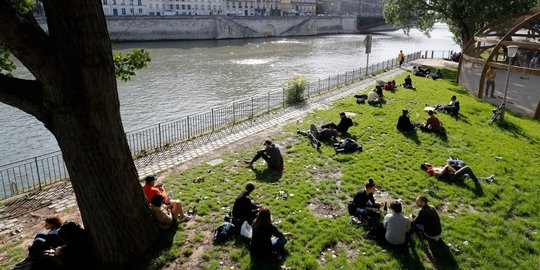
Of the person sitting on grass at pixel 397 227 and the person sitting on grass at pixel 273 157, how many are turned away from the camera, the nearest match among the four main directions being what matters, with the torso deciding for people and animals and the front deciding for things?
1

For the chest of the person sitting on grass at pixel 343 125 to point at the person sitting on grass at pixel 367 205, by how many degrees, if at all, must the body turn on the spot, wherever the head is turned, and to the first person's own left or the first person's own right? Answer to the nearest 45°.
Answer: approximately 90° to the first person's own left

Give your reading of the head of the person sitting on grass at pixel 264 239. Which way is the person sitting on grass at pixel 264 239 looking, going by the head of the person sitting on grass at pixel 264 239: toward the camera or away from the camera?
away from the camera

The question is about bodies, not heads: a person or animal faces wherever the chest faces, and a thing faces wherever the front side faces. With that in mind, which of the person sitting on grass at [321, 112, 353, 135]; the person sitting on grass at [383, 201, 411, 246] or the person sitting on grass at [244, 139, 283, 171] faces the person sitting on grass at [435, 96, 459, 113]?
the person sitting on grass at [383, 201, 411, 246]

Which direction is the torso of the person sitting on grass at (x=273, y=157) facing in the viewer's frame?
to the viewer's left

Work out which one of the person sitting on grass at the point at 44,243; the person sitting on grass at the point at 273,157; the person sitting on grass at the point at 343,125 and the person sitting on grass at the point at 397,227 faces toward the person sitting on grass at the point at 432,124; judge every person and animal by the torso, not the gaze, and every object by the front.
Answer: the person sitting on grass at the point at 397,227

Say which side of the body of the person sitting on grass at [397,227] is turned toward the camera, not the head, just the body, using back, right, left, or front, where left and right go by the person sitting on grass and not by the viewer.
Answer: back

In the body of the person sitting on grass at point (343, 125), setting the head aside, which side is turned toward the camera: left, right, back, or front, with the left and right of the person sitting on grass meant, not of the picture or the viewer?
left

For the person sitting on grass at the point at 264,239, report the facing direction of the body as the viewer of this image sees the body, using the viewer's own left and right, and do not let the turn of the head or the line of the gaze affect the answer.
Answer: facing away from the viewer and to the right of the viewer

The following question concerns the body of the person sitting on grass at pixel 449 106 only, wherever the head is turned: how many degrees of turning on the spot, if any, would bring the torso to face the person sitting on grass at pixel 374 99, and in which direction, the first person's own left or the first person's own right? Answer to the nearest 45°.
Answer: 0° — they already face them

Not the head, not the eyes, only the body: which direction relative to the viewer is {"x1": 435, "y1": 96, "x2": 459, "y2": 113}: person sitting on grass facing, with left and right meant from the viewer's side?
facing to the left of the viewer

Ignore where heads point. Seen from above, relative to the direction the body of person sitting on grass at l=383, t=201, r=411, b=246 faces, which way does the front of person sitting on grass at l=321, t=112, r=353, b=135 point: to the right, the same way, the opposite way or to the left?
to the left

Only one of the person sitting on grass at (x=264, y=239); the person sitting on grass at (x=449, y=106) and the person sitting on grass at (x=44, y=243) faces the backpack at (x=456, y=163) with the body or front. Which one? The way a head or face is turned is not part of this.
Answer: the person sitting on grass at (x=264, y=239)
